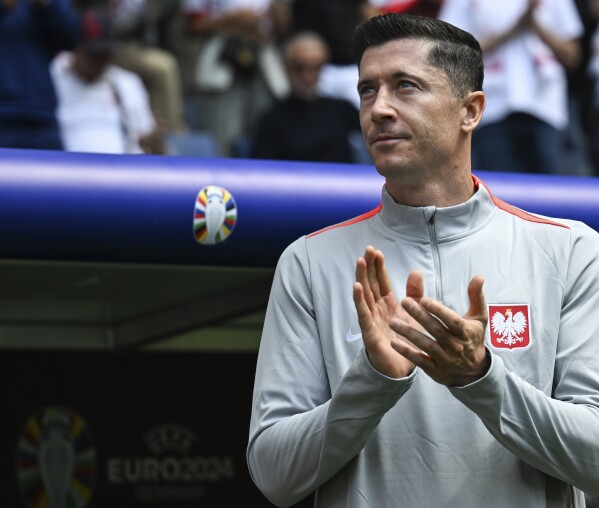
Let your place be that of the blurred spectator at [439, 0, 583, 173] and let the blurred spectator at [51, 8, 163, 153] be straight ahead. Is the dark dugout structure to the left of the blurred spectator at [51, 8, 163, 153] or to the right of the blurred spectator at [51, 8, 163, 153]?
left

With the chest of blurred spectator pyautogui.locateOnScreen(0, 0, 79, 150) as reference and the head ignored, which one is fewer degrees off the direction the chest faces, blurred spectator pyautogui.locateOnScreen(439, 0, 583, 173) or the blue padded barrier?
the blue padded barrier

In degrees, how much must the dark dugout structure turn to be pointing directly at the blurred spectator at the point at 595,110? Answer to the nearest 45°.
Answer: approximately 135° to its left

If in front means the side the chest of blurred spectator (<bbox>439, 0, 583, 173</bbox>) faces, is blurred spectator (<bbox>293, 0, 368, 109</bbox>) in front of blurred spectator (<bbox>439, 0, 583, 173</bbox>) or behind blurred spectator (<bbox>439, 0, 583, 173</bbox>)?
behind

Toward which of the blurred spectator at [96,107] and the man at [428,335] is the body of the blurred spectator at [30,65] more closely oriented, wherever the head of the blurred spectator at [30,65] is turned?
the man

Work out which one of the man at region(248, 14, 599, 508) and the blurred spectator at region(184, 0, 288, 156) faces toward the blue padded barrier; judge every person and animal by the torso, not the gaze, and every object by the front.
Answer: the blurred spectator

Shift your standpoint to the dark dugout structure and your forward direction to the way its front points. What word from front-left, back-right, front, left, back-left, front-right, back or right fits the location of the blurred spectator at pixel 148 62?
back

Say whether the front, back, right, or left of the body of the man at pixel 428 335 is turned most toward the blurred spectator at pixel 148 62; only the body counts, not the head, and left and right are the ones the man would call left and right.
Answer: back

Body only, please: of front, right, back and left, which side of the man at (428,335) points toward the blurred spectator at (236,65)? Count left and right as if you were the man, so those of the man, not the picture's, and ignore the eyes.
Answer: back

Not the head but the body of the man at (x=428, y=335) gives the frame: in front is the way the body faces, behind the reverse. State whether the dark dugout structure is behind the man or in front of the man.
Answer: behind

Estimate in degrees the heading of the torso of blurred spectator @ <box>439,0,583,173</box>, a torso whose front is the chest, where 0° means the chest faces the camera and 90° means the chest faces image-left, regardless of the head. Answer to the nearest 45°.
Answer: approximately 0°
